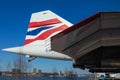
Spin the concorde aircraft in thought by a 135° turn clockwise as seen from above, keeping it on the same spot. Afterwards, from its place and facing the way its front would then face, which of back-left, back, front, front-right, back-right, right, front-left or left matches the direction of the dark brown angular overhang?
front-left

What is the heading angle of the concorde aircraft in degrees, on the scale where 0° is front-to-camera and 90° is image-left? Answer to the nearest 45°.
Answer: approximately 270°
